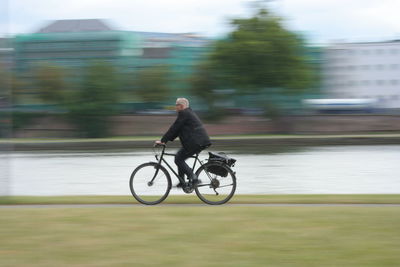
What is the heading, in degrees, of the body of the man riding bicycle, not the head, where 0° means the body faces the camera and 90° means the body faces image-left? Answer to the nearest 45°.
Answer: approximately 90°

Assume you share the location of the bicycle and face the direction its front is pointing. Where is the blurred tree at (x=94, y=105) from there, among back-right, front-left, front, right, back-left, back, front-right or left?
right

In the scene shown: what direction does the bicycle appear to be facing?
to the viewer's left

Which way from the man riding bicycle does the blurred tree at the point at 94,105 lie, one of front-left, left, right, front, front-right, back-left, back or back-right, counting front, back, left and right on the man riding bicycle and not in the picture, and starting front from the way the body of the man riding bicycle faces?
right
